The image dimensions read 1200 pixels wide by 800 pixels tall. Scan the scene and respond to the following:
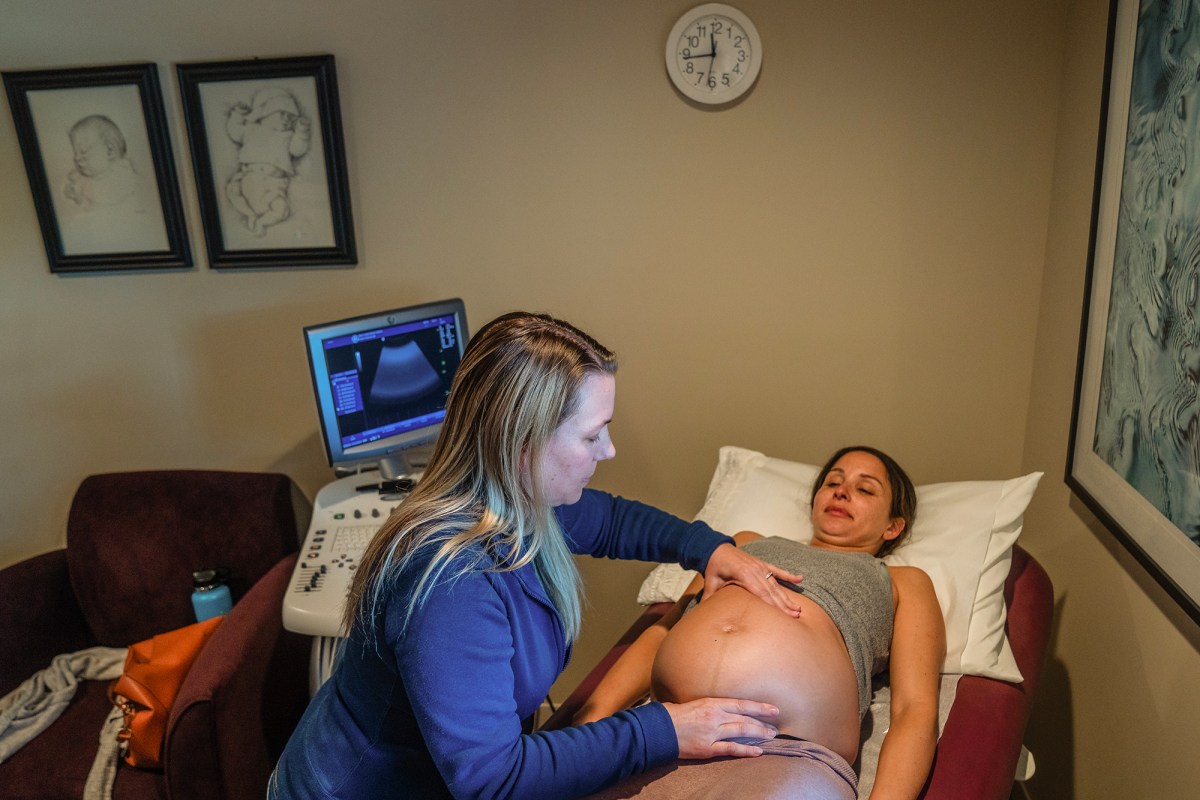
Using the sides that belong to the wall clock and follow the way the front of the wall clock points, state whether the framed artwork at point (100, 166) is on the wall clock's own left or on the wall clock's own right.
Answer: on the wall clock's own right

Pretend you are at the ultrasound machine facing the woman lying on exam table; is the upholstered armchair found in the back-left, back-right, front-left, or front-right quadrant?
back-right

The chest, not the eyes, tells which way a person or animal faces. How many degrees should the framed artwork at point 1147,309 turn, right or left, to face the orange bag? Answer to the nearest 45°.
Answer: approximately 45° to its left

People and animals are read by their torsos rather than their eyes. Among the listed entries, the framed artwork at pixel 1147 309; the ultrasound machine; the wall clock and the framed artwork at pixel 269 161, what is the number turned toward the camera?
3

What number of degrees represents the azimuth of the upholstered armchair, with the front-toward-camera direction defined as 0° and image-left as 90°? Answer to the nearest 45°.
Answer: approximately 45°

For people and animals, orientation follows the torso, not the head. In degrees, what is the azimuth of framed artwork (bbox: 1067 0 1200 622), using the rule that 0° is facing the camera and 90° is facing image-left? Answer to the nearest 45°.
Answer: approximately 90°

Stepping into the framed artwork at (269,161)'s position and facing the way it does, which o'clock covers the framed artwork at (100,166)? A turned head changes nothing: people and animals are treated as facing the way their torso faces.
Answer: the framed artwork at (100,166) is roughly at 4 o'clock from the framed artwork at (269,161).
